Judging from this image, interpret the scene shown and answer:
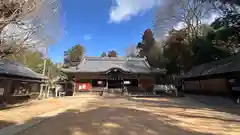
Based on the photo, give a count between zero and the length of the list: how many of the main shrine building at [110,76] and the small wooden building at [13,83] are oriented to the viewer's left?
0

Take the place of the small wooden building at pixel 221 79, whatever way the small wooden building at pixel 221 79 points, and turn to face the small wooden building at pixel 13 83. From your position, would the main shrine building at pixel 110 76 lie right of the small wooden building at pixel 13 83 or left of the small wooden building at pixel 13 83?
right

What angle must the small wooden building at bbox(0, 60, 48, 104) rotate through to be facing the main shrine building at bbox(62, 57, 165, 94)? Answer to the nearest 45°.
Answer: approximately 90° to its left

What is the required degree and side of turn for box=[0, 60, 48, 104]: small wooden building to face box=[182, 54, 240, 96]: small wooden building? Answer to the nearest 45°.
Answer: approximately 45° to its left

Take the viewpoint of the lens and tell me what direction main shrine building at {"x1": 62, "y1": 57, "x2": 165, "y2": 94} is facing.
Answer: facing the viewer

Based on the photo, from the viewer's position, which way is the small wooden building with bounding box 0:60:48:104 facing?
facing the viewer and to the right of the viewer

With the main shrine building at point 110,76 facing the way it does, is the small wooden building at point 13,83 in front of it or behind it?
in front

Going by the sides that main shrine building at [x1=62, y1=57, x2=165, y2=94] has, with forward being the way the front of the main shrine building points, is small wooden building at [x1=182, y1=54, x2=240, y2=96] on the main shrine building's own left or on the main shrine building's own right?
on the main shrine building's own left

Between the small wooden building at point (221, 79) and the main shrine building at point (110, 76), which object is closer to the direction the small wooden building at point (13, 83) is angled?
the small wooden building

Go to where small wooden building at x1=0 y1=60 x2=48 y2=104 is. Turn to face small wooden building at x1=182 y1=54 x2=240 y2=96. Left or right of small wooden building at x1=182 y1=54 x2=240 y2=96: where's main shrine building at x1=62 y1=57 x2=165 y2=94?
left
